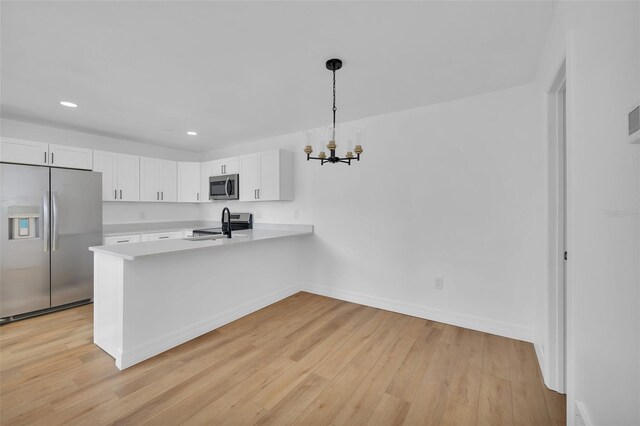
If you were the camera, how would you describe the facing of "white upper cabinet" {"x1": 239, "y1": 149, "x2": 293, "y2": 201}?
facing the viewer and to the left of the viewer

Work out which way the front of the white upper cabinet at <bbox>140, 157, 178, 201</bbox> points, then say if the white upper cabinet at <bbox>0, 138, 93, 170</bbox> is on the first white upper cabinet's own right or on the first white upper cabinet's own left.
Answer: on the first white upper cabinet's own right

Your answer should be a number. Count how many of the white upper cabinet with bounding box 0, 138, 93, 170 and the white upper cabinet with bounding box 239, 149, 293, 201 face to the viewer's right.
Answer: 0

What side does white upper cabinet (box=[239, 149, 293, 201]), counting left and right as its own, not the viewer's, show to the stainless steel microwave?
right

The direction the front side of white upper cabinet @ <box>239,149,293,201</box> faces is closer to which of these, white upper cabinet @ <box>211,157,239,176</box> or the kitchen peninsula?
the kitchen peninsula

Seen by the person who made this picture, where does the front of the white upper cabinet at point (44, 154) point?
facing the viewer

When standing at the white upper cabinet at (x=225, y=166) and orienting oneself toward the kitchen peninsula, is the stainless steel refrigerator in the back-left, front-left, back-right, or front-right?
front-right

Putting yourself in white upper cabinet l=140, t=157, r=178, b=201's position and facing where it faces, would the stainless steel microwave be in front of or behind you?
in front

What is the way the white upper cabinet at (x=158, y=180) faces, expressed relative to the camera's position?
facing the viewer and to the right of the viewer

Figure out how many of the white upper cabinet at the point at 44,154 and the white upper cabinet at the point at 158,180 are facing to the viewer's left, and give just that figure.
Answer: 0

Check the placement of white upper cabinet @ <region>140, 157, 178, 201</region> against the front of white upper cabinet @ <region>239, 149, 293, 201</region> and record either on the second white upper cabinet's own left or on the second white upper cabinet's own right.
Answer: on the second white upper cabinet's own right

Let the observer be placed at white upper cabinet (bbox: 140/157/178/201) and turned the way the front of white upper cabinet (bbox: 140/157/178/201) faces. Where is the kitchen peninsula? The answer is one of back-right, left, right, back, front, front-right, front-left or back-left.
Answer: front-right

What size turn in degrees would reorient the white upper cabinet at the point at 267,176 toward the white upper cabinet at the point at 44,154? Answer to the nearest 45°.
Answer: approximately 45° to its right
